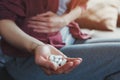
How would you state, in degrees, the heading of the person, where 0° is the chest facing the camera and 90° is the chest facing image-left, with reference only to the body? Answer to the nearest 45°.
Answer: approximately 315°
